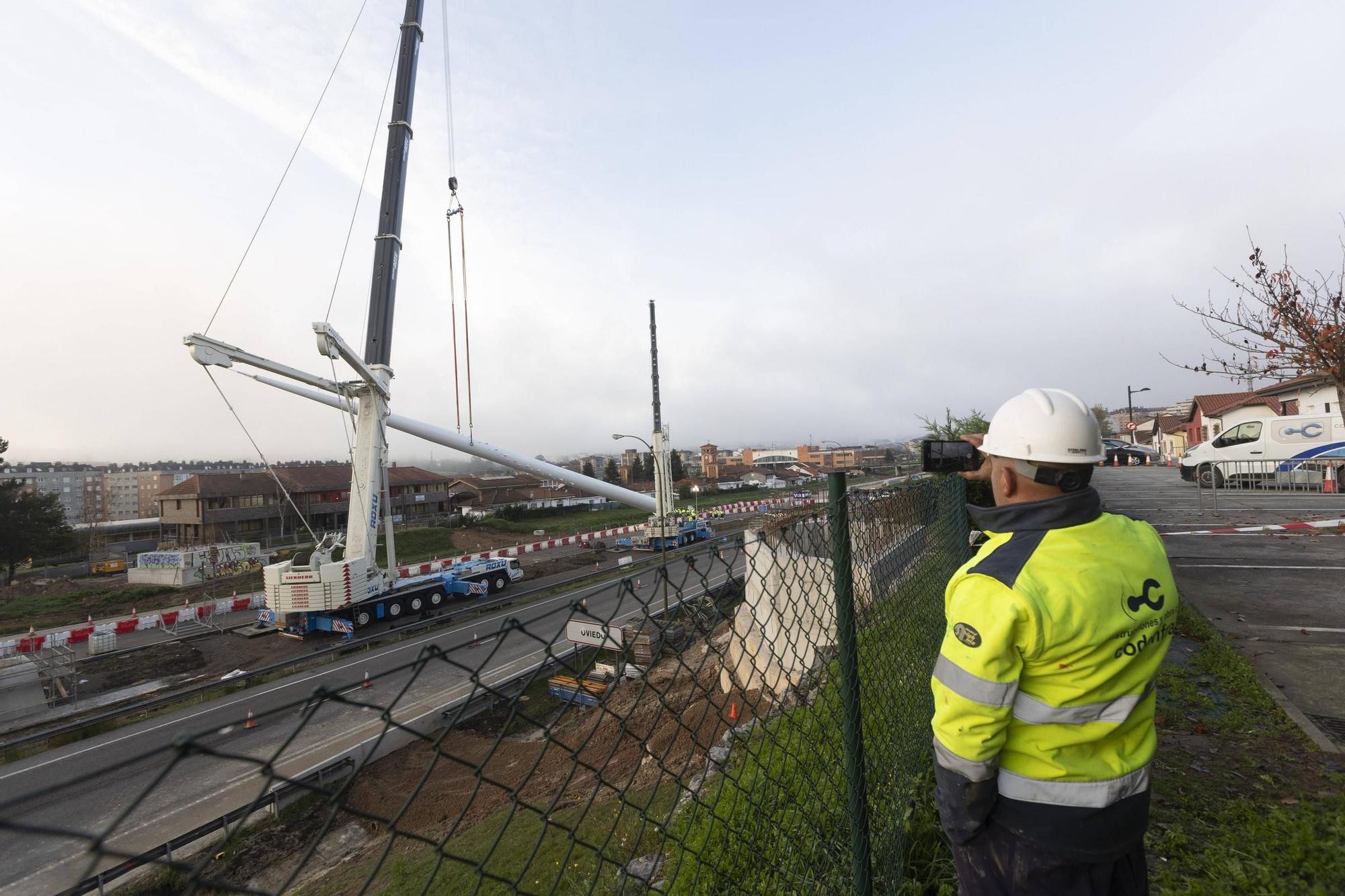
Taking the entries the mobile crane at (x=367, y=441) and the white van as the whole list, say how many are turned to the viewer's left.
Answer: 1

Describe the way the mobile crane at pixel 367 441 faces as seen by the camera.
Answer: facing away from the viewer and to the right of the viewer

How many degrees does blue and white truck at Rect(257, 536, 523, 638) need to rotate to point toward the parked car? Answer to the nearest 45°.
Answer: approximately 45° to its right

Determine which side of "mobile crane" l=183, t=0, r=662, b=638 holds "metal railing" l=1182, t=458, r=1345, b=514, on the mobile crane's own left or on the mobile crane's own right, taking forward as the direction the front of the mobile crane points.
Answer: on the mobile crane's own right

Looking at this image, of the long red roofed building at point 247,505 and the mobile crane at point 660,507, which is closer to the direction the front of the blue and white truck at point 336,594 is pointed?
the mobile crane

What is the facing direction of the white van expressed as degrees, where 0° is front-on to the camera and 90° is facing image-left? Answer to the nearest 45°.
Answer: approximately 90°

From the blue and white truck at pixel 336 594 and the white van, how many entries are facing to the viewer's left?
1

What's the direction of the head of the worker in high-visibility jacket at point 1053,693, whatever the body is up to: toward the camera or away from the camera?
away from the camera

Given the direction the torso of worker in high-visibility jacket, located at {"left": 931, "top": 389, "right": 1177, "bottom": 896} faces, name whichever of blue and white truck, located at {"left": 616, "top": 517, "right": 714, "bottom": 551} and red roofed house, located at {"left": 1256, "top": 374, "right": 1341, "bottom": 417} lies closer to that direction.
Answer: the blue and white truck

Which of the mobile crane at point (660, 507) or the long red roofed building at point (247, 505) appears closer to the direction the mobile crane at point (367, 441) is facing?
the mobile crane at point (660, 507)

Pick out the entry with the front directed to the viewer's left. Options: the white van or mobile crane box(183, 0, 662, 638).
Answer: the white van
